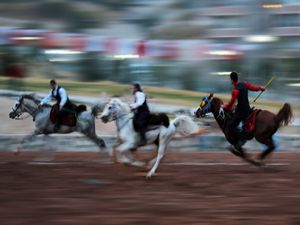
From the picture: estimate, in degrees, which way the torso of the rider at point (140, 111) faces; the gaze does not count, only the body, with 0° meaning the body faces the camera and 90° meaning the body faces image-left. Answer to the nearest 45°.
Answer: approximately 90°

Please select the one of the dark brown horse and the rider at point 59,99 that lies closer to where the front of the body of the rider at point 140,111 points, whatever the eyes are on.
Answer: the rider

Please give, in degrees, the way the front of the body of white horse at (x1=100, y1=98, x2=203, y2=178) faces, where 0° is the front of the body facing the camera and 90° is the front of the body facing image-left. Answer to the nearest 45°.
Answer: approximately 90°

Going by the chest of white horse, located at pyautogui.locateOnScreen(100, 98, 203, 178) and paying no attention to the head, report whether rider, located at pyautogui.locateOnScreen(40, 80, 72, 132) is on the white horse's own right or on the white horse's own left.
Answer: on the white horse's own right

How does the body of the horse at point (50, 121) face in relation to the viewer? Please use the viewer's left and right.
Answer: facing to the left of the viewer

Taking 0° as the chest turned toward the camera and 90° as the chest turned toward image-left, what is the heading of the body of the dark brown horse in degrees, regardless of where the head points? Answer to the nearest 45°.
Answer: approximately 90°

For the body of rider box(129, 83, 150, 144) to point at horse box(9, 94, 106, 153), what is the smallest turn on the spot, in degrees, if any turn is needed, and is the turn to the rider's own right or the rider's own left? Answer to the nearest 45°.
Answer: approximately 45° to the rider's own right

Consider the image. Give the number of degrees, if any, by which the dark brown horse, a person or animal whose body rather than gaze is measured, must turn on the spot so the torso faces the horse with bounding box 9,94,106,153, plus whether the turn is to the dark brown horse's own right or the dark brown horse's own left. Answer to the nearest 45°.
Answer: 0° — it already faces it

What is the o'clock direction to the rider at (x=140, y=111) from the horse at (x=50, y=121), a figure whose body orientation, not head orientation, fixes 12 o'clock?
The rider is roughly at 8 o'clock from the horse.

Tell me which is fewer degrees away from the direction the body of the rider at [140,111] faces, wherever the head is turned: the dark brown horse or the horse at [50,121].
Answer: the horse
